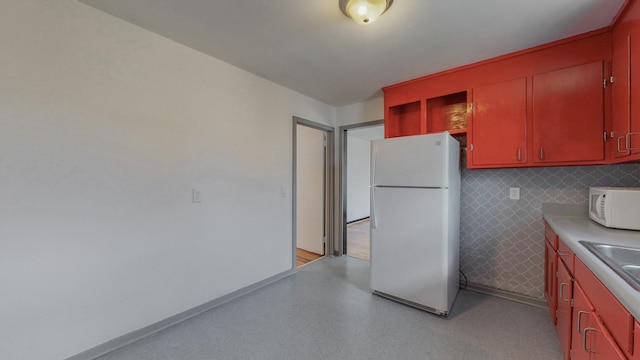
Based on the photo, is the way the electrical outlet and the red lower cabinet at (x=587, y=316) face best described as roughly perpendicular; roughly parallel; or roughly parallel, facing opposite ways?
roughly perpendicular

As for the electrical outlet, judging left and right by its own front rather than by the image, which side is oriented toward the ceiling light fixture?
front

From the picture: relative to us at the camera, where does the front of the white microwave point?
facing to the left of the viewer

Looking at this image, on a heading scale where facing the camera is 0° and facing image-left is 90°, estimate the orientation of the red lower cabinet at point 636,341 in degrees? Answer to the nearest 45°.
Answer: approximately 90°

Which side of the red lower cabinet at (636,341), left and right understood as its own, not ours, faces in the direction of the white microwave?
right

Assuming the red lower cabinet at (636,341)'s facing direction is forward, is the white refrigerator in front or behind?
in front

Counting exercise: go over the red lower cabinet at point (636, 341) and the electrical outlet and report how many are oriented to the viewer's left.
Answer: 1

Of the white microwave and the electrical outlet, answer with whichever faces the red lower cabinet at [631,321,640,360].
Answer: the electrical outlet

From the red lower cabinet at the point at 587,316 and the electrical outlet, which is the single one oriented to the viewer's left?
the red lower cabinet

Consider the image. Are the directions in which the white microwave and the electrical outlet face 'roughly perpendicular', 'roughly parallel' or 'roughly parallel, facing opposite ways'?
roughly perpendicular

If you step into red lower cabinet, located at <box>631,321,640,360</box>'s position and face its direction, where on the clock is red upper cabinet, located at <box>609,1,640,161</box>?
The red upper cabinet is roughly at 3 o'clock from the red lower cabinet.

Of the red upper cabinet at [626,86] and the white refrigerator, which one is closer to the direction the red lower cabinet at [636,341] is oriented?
the white refrigerator

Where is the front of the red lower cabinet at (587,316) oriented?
to the viewer's left
